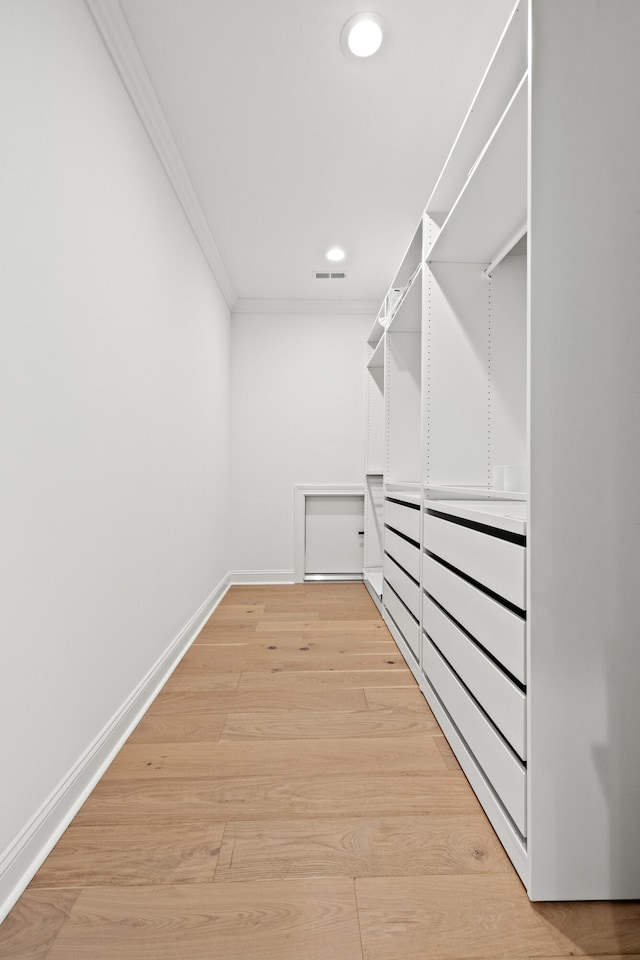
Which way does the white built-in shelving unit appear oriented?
to the viewer's left

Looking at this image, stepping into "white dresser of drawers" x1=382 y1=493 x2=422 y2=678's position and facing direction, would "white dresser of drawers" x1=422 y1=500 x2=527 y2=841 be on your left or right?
on your left

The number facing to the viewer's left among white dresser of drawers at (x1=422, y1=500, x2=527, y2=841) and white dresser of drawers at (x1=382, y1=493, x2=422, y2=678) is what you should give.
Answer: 2

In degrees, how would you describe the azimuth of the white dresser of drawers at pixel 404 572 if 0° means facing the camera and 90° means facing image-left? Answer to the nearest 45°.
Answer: approximately 90°

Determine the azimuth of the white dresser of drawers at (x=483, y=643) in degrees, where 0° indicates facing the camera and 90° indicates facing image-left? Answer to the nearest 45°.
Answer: approximately 90°
